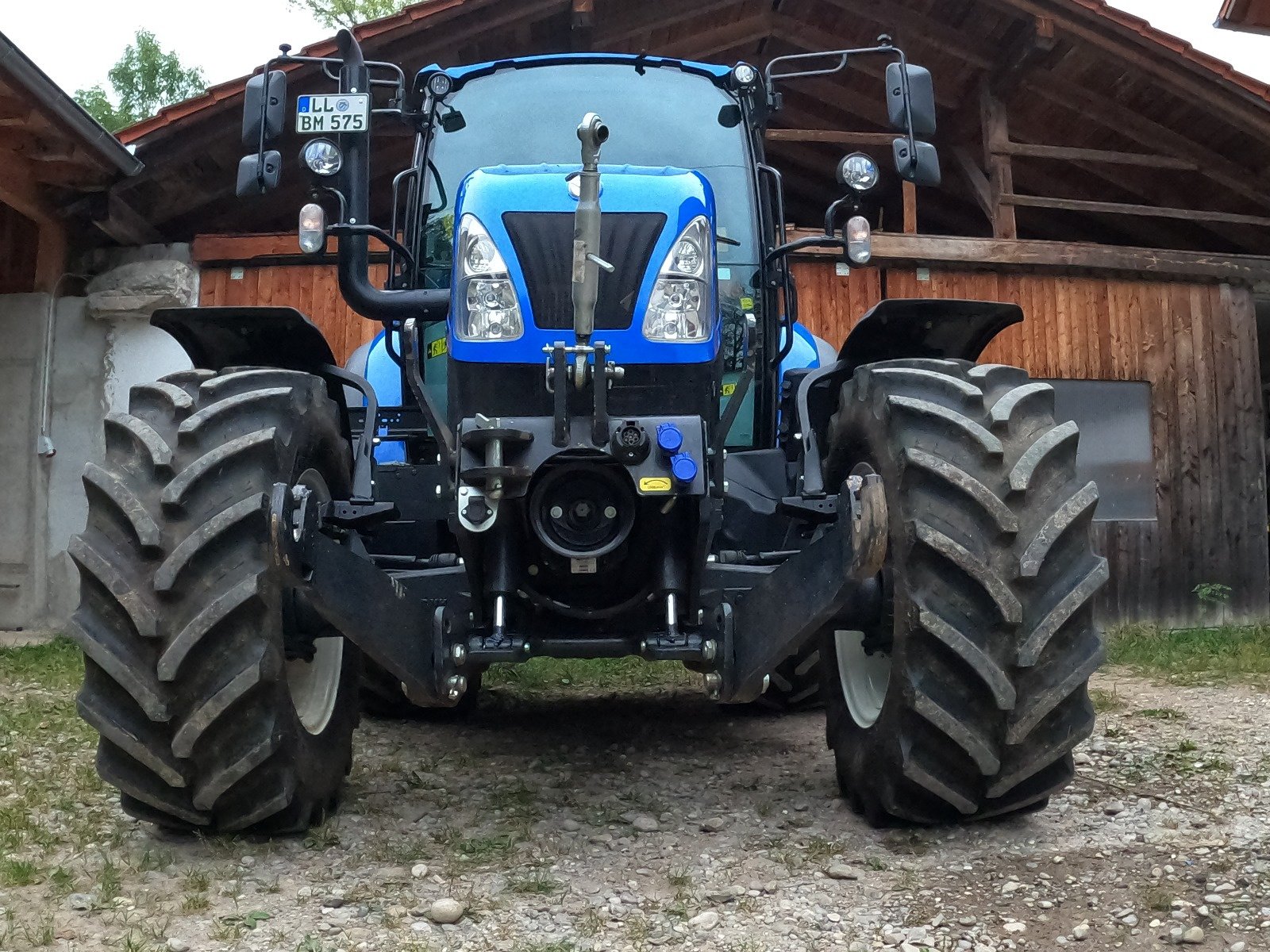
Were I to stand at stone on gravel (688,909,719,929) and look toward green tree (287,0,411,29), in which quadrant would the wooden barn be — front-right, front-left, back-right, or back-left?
front-right

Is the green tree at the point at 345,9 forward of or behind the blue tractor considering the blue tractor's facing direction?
behind

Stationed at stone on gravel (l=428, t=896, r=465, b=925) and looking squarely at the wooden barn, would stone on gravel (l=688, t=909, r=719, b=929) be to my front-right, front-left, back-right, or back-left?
front-right

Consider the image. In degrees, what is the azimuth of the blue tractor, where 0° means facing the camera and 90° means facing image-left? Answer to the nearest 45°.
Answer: approximately 0°

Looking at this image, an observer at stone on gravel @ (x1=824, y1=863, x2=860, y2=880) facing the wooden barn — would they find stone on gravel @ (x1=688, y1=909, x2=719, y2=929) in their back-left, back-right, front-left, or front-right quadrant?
back-left

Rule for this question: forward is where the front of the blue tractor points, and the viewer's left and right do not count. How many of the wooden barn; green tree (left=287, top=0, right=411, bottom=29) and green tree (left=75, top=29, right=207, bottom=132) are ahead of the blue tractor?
0
